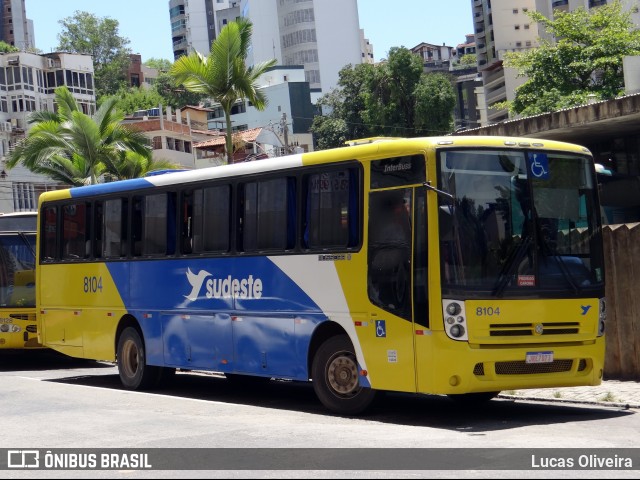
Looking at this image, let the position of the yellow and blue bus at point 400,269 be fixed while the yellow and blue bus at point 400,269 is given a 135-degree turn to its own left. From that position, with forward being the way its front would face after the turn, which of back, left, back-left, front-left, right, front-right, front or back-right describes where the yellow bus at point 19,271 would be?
front-left

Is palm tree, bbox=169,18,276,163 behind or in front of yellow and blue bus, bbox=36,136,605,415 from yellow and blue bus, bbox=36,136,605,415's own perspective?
behind

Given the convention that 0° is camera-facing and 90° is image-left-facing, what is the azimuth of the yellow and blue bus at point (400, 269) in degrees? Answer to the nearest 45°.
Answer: approximately 315°

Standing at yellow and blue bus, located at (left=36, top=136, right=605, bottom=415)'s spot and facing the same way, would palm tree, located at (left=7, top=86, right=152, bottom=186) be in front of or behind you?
behind
